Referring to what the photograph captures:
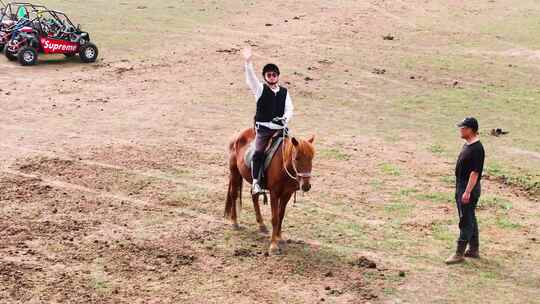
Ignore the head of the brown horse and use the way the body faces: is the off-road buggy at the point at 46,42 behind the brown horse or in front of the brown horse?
behind

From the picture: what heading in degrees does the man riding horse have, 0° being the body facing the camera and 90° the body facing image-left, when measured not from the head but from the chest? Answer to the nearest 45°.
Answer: approximately 315°

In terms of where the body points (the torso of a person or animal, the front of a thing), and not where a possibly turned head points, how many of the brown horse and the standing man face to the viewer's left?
1

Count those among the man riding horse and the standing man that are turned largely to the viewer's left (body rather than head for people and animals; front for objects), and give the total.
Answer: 1

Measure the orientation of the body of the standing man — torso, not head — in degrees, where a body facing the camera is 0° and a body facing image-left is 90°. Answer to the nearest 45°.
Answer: approximately 90°

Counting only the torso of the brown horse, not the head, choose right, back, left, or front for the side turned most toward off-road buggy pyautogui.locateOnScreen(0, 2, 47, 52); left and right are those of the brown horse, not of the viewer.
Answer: back

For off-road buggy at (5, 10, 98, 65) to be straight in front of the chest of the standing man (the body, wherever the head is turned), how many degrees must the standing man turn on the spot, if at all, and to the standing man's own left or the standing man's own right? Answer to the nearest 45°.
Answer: approximately 45° to the standing man's own right

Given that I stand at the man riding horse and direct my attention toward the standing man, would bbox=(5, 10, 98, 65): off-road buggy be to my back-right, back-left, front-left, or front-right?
back-left

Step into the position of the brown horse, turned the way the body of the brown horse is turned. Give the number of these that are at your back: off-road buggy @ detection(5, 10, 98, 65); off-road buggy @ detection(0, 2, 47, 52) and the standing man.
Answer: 2

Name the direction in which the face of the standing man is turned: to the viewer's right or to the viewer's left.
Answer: to the viewer's left
